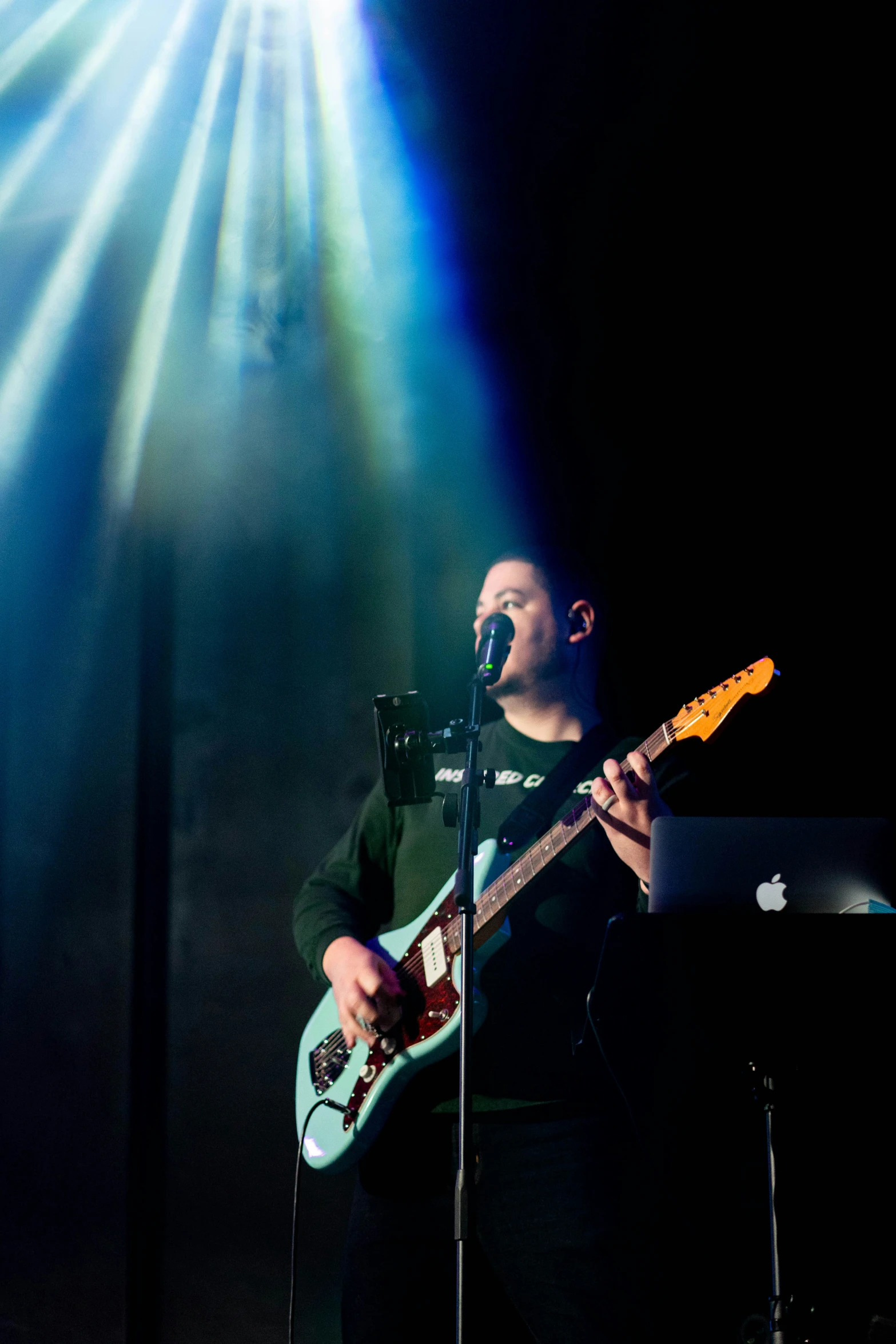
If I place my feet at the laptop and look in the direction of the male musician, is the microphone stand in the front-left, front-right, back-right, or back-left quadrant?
front-left

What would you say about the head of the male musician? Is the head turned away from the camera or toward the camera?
toward the camera

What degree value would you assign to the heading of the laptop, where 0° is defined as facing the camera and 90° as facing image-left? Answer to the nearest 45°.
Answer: approximately 180°
